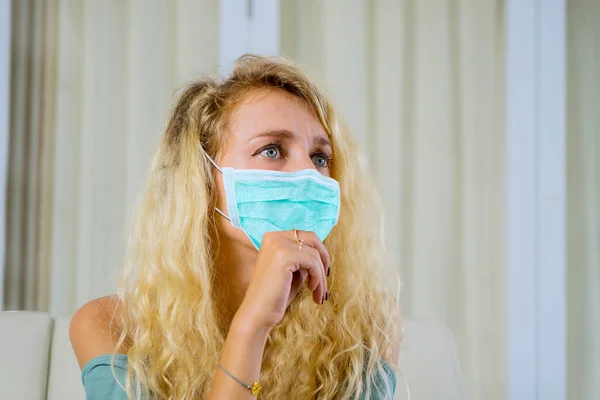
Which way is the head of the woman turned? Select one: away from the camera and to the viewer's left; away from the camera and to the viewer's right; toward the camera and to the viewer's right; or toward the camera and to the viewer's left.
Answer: toward the camera and to the viewer's right

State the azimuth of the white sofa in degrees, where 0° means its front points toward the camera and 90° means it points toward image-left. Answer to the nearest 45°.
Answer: approximately 0°

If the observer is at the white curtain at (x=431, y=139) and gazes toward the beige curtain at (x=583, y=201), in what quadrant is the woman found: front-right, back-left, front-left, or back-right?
back-right
